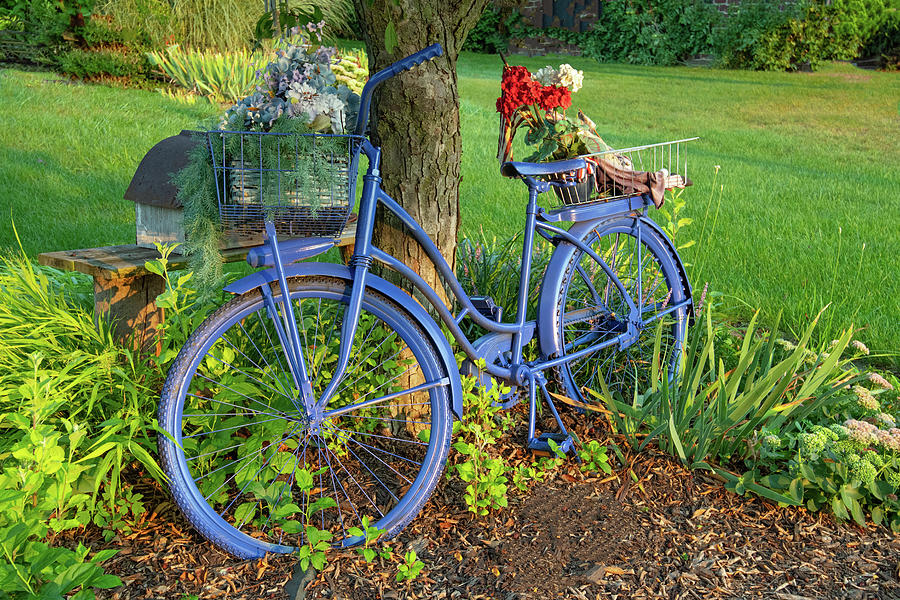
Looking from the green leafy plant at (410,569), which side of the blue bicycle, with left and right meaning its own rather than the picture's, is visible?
left

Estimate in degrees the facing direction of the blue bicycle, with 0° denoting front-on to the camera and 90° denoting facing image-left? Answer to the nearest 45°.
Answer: approximately 45°

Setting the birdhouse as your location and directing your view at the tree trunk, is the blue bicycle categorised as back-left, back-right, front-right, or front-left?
front-right

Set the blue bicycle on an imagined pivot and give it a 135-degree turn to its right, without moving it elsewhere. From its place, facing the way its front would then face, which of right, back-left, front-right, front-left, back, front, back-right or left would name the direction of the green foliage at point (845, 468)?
right

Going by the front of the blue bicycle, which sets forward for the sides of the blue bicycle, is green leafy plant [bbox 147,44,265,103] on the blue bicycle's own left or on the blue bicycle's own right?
on the blue bicycle's own right

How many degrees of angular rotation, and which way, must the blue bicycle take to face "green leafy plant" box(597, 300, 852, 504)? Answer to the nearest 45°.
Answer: approximately 135° to its left

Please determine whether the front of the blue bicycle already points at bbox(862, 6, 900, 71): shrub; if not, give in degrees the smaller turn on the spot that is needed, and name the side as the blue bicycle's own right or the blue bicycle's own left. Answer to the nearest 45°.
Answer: approximately 180°

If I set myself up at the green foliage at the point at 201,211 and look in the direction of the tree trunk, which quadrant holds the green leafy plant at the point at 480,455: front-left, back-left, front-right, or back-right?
front-right

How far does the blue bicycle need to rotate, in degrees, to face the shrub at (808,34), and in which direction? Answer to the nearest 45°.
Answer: approximately 180°
